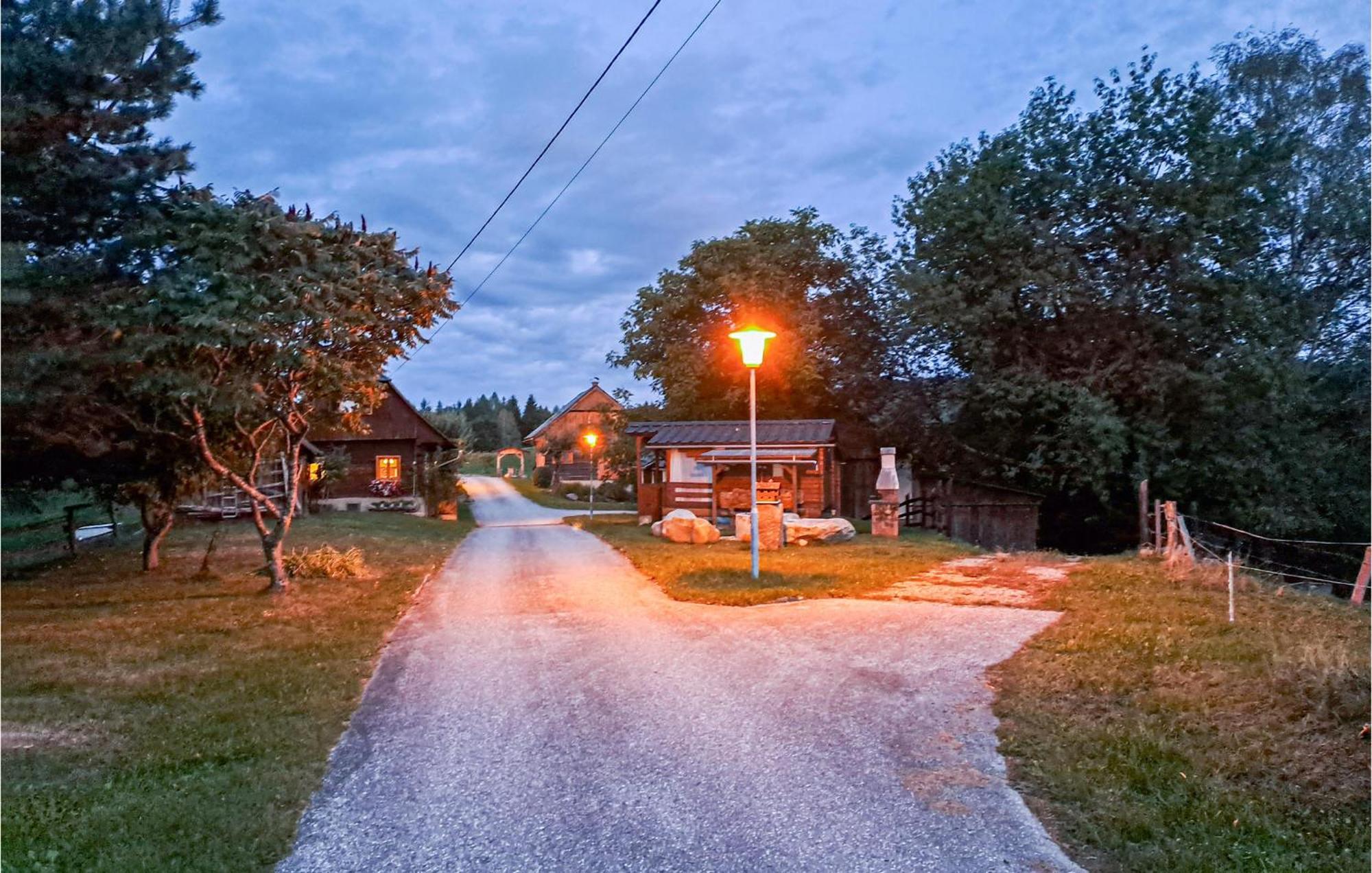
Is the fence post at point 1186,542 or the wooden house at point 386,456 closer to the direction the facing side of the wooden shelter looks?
the fence post

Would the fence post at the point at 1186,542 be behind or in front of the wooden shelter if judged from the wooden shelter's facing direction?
in front

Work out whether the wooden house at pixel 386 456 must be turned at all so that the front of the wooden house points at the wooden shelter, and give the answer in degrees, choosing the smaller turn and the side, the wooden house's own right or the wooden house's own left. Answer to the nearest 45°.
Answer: approximately 45° to the wooden house's own left

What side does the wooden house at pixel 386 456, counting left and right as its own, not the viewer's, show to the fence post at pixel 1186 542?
front

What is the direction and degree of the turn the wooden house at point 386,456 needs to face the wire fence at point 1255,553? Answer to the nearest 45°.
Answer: approximately 45° to its left

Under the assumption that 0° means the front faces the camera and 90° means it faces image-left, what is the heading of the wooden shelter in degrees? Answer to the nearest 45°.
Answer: approximately 0°

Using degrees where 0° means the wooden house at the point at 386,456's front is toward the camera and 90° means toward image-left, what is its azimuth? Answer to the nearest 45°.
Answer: approximately 0°

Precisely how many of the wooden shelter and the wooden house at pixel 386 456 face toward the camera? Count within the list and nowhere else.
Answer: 2

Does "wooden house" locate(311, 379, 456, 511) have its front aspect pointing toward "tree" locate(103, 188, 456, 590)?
yes

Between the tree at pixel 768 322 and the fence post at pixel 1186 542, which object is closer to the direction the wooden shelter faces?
the fence post

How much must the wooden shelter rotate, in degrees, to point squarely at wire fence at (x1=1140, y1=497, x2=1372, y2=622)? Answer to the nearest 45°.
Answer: approximately 45° to its left

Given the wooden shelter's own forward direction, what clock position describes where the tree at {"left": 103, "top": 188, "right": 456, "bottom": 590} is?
The tree is roughly at 1 o'clock from the wooden shelter.

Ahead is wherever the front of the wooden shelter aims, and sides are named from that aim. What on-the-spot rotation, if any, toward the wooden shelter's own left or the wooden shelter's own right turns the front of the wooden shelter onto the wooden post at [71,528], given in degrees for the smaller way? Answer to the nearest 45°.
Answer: approximately 45° to the wooden shelter's own right
